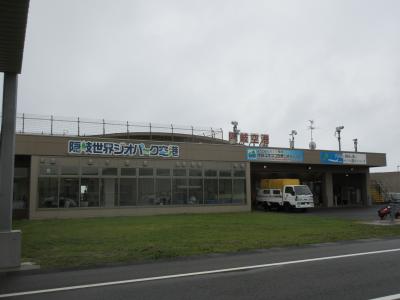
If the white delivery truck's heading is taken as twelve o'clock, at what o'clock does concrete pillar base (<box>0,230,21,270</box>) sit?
The concrete pillar base is roughly at 2 o'clock from the white delivery truck.

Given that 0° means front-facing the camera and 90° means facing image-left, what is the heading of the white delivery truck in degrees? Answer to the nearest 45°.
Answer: approximately 315°
